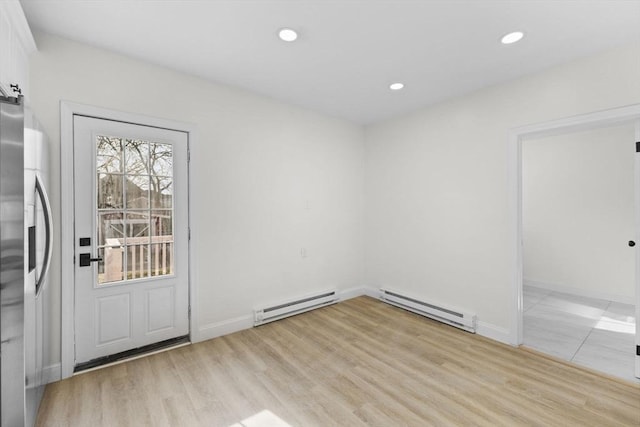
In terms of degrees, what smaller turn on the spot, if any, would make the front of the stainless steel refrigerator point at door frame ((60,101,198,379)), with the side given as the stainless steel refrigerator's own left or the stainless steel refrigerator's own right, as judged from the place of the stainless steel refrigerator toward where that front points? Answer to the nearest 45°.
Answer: approximately 90° to the stainless steel refrigerator's own left

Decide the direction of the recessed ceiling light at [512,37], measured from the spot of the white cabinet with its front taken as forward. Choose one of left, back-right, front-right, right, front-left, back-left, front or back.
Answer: front-right

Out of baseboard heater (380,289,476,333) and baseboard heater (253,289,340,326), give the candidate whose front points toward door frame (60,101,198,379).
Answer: baseboard heater (380,289,476,333)

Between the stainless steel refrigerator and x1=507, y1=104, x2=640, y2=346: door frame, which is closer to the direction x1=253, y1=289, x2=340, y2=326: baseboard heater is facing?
the door frame

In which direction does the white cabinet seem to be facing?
to the viewer's right

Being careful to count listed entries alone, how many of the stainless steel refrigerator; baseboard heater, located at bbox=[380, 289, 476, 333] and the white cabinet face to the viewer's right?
2

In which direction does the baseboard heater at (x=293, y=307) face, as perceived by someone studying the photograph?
facing the viewer and to the right of the viewer

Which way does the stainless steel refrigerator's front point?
to the viewer's right

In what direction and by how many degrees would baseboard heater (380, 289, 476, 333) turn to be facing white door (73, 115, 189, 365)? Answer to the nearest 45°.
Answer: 0° — it already faces it

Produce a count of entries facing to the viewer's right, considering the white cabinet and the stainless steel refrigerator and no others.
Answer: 2

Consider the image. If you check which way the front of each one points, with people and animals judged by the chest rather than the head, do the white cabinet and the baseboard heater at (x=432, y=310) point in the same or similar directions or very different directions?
very different directions

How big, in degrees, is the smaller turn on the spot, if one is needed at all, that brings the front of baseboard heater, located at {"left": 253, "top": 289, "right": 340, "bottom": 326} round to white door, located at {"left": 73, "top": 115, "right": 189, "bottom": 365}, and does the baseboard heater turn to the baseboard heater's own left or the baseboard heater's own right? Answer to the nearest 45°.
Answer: approximately 90° to the baseboard heater's own right

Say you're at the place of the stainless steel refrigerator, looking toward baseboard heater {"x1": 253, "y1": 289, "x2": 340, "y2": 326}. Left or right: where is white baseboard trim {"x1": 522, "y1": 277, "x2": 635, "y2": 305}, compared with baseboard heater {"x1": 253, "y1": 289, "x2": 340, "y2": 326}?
right

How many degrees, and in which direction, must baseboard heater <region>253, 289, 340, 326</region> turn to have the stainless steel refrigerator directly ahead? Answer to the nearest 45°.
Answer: approximately 90° to its right

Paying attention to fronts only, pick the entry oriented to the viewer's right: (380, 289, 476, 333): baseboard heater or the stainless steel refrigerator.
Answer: the stainless steel refrigerator

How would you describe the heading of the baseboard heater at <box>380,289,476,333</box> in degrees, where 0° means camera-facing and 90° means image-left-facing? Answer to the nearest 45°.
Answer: approximately 45°

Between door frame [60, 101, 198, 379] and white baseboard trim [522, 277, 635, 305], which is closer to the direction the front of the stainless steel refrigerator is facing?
the white baseboard trim

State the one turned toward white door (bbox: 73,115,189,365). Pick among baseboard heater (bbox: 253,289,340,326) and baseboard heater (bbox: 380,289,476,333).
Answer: baseboard heater (bbox: 380,289,476,333)

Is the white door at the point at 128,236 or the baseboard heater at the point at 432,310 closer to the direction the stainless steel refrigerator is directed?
the baseboard heater
